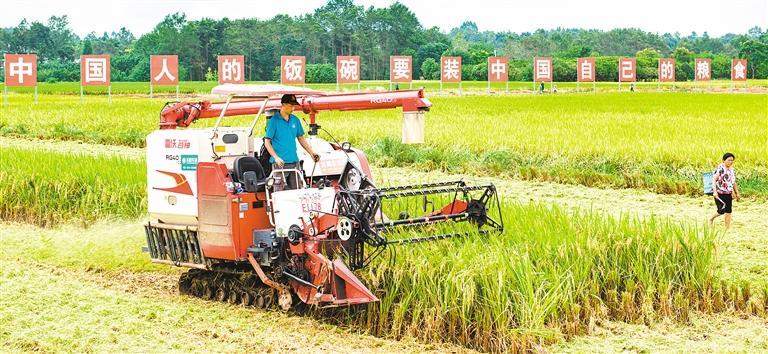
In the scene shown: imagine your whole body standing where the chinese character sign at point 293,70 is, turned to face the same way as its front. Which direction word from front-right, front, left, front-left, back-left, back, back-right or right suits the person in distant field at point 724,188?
front

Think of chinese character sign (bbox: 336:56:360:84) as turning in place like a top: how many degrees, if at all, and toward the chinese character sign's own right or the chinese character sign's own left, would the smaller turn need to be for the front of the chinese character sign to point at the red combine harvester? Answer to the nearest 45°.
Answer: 0° — it already faces it

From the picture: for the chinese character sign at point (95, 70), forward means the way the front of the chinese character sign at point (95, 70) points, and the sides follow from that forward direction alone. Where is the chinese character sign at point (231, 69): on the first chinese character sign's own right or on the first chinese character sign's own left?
on the first chinese character sign's own left

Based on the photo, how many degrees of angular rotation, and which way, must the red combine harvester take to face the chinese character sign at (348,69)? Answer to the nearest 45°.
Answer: approximately 135° to its left

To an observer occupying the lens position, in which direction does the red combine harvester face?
facing the viewer and to the right of the viewer

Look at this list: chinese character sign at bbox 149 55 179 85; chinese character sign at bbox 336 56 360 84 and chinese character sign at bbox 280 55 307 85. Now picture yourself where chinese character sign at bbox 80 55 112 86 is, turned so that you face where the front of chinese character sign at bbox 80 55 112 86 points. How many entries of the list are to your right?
0

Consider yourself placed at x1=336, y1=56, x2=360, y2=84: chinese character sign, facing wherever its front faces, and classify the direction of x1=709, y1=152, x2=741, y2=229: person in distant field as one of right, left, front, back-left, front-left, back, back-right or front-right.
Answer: front

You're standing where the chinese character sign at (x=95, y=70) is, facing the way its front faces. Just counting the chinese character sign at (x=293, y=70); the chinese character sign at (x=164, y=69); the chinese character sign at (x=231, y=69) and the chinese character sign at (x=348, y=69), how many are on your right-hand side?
0

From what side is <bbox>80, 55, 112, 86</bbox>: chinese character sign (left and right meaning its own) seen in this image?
front

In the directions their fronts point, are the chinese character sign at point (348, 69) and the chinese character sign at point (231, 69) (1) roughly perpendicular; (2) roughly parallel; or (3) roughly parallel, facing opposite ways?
roughly parallel

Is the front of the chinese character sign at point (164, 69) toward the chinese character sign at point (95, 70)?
no

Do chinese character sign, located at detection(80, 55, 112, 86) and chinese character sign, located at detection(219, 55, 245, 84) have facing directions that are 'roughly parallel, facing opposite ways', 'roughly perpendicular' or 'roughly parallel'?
roughly parallel

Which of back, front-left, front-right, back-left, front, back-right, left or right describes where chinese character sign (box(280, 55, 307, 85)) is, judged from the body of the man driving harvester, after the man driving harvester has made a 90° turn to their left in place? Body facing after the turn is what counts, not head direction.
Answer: front-left

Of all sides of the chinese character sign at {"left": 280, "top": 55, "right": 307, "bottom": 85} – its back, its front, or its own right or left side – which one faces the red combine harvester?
front

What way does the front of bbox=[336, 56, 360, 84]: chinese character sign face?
toward the camera

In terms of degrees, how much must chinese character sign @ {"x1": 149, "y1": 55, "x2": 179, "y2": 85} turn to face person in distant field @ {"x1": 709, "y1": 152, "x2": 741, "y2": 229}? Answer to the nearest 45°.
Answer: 0° — it already faces them

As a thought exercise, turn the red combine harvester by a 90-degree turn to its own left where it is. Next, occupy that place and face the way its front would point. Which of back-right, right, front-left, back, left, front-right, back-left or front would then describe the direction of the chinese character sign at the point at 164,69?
front-left

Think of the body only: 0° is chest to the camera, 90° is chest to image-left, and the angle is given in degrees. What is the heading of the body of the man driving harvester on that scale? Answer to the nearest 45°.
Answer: approximately 315°

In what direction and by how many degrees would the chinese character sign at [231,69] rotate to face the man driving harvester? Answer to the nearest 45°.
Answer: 0° — it already faces them

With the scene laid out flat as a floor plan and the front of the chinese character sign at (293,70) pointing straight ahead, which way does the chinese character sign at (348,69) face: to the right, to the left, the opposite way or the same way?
the same way

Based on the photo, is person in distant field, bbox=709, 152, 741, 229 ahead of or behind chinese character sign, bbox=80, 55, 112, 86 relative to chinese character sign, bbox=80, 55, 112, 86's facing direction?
ahead
